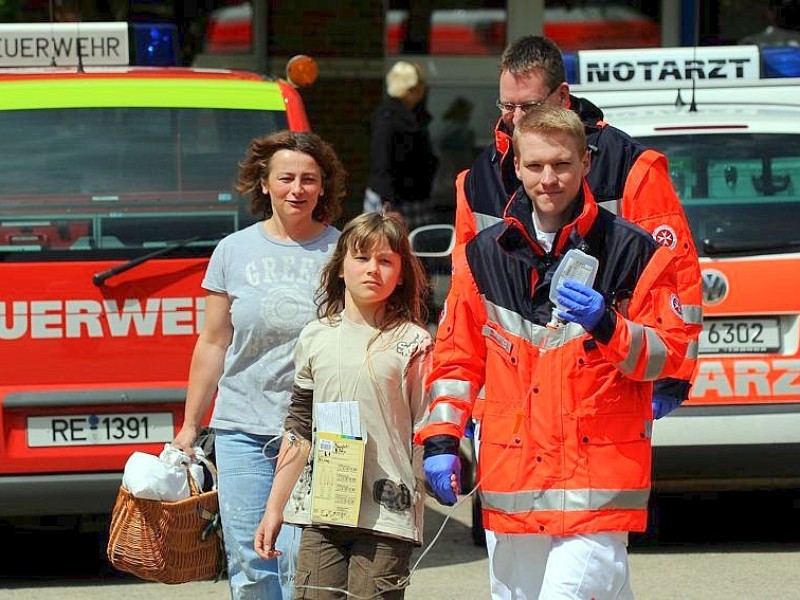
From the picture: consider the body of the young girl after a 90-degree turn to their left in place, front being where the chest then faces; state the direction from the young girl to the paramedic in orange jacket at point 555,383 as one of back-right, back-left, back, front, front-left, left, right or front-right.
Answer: front-right

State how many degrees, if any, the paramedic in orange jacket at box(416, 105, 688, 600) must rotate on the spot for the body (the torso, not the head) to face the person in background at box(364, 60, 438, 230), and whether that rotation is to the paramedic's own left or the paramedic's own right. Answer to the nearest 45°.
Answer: approximately 180°

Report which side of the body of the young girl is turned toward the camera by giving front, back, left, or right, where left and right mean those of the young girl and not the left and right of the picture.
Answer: front

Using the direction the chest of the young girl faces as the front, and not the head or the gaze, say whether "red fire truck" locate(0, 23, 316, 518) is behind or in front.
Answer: behind
